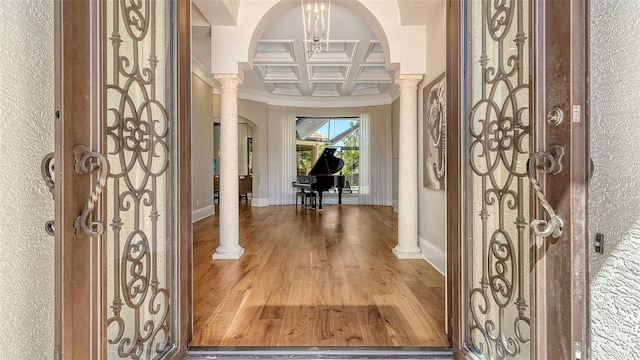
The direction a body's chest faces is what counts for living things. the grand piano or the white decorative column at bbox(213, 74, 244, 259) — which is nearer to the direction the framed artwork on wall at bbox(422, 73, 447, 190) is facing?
the white decorative column

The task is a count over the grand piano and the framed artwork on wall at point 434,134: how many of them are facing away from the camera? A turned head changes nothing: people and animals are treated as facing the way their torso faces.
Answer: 0

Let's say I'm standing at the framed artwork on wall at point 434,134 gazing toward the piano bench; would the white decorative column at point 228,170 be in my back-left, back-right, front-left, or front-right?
front-left

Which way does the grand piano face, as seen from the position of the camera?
facing the viewer and to the left of the viewer

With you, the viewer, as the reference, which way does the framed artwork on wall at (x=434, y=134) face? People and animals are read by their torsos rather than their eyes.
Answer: facing to the left of the viewer

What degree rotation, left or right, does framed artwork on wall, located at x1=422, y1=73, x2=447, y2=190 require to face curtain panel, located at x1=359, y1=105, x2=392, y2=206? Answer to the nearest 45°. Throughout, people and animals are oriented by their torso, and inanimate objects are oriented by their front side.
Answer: approximately 90° to its right

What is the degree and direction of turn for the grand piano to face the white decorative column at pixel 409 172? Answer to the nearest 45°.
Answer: approximately 45° to its left
